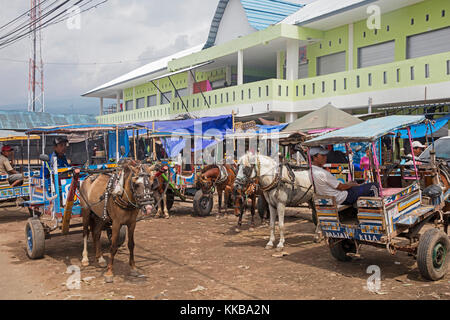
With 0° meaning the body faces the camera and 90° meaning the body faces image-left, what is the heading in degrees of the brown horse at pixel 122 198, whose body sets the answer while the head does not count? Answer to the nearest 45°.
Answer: approximately 315°

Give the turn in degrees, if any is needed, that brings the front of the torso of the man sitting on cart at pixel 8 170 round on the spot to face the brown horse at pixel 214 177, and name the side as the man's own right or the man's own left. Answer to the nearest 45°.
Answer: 0° — they already face it

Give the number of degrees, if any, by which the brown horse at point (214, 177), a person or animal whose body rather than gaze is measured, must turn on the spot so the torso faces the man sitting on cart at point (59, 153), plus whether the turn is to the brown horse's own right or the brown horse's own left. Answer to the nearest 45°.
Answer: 0° — it already faces them

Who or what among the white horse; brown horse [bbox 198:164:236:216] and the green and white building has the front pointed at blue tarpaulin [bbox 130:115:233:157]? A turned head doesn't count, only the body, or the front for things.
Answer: the green and white building

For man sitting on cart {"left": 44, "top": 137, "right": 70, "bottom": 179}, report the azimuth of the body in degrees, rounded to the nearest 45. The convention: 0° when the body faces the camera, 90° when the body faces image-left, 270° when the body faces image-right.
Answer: approximately 315°
